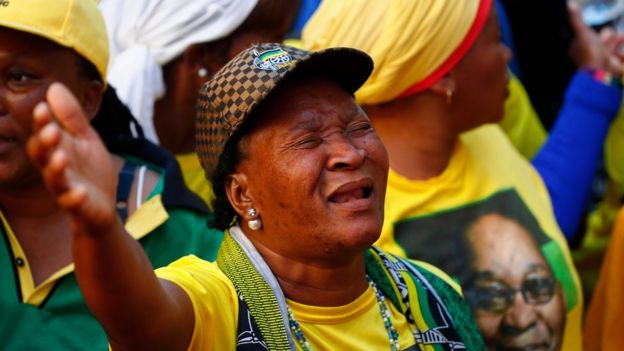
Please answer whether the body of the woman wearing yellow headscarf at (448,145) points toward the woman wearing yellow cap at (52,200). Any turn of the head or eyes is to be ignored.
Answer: no

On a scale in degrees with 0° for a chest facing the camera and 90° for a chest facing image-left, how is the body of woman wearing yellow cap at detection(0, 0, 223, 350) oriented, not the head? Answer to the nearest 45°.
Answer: approximately 45°

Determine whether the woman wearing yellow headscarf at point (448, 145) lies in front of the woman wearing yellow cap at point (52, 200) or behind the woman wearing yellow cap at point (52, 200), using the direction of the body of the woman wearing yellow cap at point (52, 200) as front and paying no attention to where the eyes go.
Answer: behind
